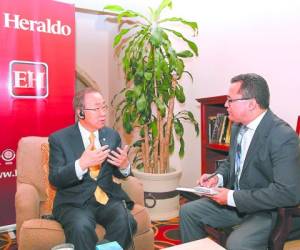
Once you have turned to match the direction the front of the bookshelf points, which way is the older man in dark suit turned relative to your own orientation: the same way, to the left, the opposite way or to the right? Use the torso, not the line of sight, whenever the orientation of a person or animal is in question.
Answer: to the left

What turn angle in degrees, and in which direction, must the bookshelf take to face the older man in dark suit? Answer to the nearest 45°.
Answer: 0° — it already faces them

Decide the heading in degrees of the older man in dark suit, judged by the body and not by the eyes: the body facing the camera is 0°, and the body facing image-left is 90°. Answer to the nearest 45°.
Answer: approximately 315°

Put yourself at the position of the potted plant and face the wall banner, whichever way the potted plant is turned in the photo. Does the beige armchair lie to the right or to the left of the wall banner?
left

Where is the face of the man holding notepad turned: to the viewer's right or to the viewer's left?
to the viewer's left

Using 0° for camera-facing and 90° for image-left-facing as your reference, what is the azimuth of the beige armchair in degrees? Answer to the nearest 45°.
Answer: approximately 315°

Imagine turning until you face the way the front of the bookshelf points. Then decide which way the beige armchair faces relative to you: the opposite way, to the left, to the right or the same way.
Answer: to the left
